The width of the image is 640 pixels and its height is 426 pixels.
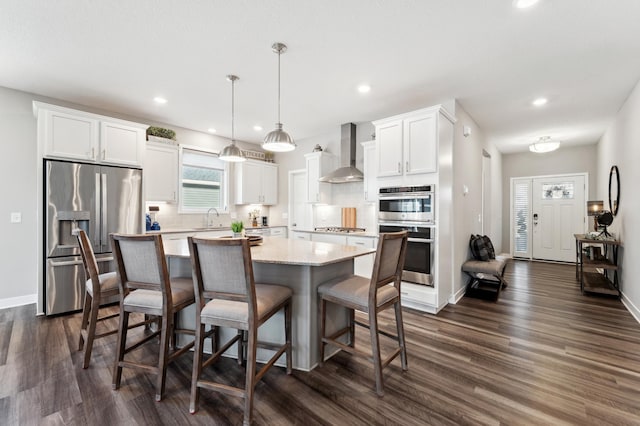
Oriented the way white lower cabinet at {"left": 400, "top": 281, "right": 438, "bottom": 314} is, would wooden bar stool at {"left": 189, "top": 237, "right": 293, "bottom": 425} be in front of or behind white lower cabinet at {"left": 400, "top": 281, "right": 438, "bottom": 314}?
in front

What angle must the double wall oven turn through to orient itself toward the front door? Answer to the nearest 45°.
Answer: approximately 180°

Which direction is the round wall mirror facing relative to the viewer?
to the viewer's left

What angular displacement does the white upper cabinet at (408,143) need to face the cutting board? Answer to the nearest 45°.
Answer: approximately 90° to its right

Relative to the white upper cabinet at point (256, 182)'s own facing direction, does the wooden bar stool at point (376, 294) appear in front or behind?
in front

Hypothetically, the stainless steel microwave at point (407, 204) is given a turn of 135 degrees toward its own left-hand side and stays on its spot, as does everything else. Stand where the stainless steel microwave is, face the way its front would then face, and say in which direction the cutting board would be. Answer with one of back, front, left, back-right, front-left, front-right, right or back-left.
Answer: back-left

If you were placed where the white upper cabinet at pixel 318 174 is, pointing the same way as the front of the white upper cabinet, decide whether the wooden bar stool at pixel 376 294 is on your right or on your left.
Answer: on your left

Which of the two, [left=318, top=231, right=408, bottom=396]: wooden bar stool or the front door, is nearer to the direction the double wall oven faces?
the wooden bar stool

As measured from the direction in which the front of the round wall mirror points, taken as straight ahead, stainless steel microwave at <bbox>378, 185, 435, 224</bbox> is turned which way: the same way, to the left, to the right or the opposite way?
to the left

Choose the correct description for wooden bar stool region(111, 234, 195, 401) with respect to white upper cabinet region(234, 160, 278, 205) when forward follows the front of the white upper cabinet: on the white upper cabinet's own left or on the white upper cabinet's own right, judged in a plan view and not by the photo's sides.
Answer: on the white upper cabinet's own right

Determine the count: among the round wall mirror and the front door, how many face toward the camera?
1

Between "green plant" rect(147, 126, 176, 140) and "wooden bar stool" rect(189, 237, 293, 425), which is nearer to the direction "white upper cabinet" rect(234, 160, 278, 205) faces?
the wooden bar stool
